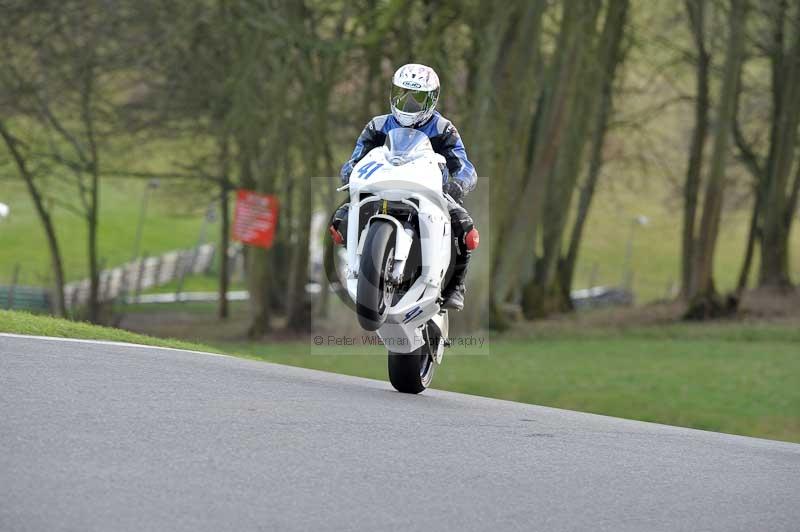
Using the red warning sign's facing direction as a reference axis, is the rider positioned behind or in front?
in front

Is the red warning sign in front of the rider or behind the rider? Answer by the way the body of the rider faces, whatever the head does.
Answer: behind

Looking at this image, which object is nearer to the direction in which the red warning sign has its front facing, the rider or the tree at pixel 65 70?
the rider

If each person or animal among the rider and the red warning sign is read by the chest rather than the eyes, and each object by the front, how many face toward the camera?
2

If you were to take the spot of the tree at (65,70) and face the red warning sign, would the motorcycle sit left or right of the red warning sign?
right

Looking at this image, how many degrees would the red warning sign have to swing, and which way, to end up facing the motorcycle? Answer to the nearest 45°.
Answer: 0° — it already faces it

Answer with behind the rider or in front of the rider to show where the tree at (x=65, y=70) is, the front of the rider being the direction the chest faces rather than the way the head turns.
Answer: behind
